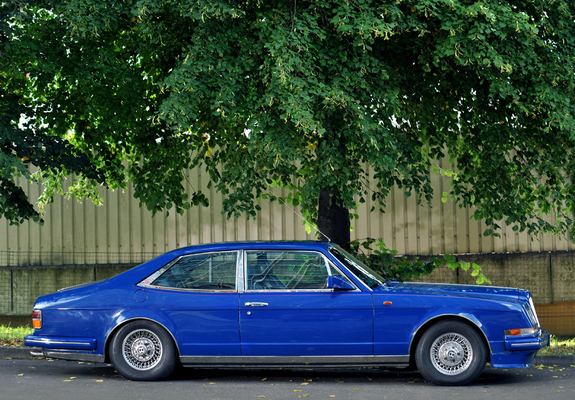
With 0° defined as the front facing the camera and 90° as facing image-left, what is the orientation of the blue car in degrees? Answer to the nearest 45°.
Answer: approximately 270°
